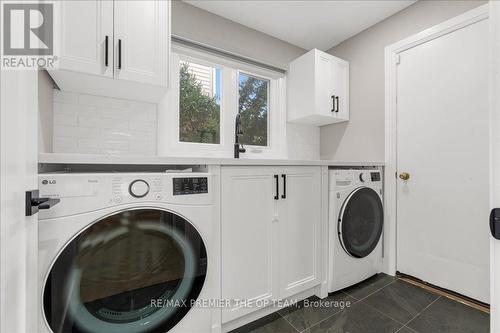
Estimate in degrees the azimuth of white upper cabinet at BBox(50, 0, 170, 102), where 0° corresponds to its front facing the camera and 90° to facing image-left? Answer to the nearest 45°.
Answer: approximately 0°

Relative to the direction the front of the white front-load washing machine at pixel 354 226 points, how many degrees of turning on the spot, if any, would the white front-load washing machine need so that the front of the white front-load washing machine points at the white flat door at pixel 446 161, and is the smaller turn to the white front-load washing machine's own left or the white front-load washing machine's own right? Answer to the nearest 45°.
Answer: approximately 45° to the white front-load washing machine's own left

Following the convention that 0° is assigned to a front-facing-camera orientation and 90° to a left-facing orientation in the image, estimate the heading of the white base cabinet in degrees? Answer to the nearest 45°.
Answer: approximately 315°

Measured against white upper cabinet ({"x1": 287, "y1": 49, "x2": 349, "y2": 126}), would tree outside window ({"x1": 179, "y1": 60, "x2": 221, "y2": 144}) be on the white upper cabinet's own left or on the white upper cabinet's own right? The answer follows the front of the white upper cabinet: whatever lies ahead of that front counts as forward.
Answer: on the white upper cabinet's own right

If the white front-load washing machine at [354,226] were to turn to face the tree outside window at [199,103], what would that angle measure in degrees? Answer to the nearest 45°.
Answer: approximately 135° to its right

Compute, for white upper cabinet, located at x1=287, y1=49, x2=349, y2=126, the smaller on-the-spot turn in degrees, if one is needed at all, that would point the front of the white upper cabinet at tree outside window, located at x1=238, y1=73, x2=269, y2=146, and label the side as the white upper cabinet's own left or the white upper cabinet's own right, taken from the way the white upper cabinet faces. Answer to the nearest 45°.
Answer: approximately 135° to the white upper cabinet's own right

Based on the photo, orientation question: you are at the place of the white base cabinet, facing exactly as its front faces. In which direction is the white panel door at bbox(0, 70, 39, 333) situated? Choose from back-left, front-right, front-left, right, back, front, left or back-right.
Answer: right

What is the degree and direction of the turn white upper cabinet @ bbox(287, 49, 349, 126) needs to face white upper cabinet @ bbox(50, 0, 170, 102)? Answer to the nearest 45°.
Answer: approximately 90° to its right
